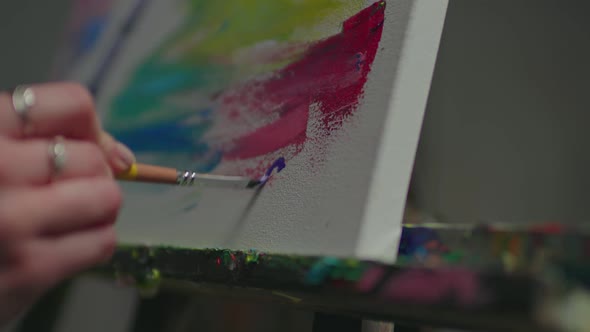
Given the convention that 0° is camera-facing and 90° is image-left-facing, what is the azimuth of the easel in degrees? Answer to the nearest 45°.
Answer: approximately 45°

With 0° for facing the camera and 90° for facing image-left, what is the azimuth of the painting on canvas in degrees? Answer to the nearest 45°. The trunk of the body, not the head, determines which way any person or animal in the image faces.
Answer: approximately 45°
